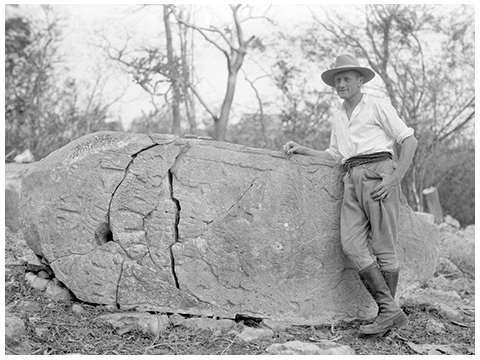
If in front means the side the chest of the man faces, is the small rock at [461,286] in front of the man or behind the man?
behind

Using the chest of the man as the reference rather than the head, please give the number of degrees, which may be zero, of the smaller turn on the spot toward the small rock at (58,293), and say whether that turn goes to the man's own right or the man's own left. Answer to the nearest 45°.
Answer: approximately 45° to the man's own right

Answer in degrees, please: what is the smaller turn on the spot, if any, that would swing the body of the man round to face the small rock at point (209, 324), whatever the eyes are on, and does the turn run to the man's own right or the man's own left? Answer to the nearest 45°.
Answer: approximately 45° to the man's own right

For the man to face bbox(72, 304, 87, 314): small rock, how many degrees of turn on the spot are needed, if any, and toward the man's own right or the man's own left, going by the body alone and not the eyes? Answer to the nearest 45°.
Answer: approximately 45° to the man's own right

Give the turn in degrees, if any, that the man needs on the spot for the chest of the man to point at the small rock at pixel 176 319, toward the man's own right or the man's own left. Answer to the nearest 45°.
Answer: approximately 45° to the man's own right

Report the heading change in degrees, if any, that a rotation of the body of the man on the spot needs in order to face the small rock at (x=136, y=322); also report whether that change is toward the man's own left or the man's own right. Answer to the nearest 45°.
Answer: approximately 45° to the man's own right

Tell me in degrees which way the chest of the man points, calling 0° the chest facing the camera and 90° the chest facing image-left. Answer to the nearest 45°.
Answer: approximately 45°
